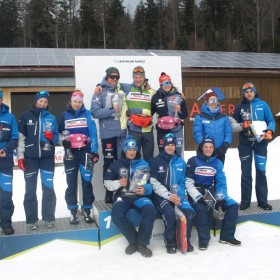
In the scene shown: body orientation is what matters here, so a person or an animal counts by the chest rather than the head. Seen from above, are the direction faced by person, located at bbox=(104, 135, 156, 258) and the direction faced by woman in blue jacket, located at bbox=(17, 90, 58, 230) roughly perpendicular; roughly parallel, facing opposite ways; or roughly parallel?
roughly parallel

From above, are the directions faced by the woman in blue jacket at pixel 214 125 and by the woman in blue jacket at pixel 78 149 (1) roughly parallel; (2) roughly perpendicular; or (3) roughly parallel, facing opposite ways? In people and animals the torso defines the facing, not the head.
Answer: roughly parallel

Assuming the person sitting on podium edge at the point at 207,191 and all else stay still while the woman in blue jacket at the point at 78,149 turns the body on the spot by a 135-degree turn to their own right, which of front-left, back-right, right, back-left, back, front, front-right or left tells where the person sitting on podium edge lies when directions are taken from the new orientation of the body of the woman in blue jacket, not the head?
back-right

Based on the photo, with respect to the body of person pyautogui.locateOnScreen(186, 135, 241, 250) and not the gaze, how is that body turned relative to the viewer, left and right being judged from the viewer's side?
facing the viewer

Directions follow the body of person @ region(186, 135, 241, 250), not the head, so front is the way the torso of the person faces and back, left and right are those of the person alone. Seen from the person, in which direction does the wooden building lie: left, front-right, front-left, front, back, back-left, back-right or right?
back

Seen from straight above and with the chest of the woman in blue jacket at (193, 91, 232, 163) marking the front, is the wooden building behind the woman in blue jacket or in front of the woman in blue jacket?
behind

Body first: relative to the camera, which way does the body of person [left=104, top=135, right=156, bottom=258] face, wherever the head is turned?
toward the camera
